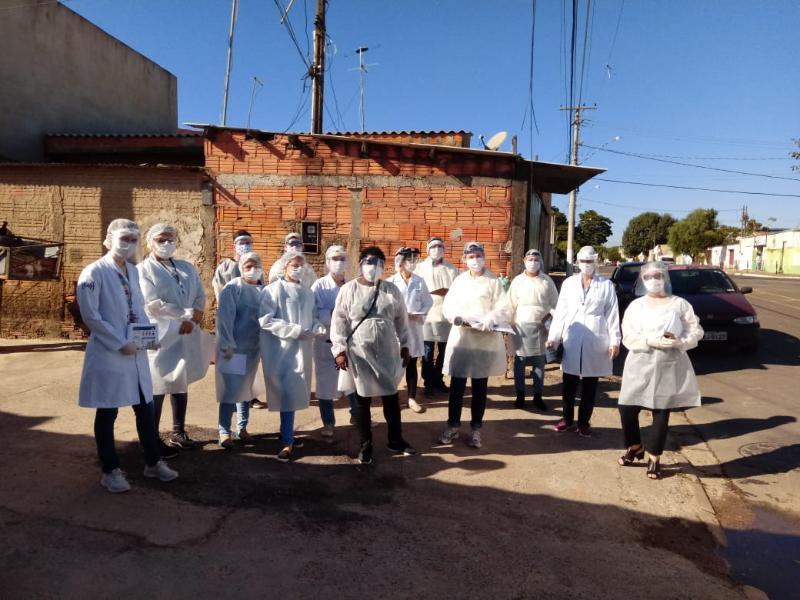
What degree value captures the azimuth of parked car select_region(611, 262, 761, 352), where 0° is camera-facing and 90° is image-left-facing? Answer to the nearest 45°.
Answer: approximately 315°

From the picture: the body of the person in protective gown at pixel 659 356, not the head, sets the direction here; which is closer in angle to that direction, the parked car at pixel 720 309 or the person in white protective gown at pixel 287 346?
the person in white protective gown

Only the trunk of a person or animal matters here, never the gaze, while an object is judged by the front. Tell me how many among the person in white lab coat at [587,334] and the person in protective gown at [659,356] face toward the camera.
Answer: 2

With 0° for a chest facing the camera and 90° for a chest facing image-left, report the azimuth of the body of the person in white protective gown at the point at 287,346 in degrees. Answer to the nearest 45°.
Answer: approximately 315°

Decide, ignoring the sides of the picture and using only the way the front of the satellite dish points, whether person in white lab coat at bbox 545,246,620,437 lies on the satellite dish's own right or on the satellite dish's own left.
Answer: on the satellite dish's own left

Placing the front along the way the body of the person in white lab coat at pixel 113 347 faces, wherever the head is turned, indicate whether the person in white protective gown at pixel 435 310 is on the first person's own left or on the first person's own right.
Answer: on the first person's own left

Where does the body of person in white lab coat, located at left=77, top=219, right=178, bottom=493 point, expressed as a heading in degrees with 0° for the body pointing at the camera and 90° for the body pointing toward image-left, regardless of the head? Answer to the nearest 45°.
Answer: approximately 315°
